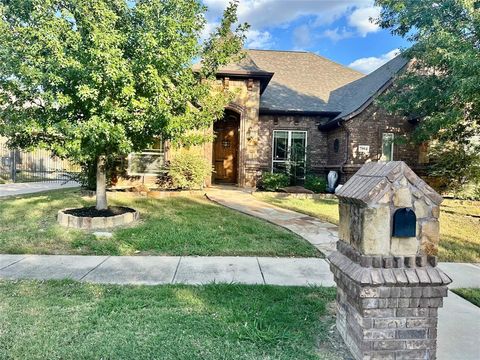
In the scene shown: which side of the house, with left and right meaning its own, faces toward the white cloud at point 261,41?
back

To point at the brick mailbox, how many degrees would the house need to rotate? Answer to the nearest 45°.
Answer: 0° — it already faces it

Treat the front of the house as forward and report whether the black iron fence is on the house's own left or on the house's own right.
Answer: on the house's own right

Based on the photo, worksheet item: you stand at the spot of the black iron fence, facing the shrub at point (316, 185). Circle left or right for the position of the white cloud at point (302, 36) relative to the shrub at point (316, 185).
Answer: left

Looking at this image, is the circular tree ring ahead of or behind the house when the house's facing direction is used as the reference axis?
ahead

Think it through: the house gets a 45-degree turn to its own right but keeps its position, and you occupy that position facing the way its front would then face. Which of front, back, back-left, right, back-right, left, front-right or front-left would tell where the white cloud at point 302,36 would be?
back-right

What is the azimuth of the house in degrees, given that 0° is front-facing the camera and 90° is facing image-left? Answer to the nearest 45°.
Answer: approximately 0°
